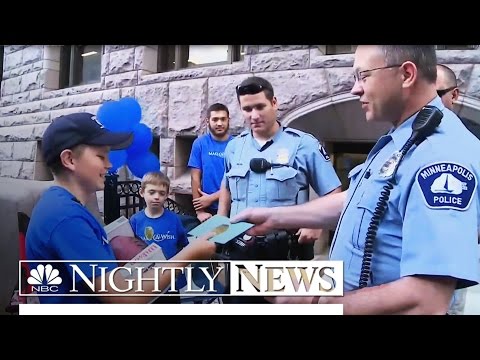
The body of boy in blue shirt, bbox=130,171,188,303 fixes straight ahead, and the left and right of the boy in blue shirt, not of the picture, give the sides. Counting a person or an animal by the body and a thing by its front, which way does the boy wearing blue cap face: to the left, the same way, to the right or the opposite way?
to the left

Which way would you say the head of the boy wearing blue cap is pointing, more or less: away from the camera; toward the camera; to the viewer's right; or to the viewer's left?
to the viewer's right

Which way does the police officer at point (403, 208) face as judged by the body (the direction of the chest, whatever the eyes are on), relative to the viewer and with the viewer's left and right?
facing to the left of the viewer

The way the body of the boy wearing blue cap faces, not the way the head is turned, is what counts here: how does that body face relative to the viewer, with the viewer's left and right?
facing to the right of the viewer

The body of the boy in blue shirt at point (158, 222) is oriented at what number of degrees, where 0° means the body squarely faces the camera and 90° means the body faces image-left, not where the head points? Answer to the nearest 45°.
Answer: approximately 0°

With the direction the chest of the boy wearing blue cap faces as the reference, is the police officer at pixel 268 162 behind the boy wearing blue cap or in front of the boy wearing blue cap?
in front
